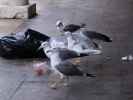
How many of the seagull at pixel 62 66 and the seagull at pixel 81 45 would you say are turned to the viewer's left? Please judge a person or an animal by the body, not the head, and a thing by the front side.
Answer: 2

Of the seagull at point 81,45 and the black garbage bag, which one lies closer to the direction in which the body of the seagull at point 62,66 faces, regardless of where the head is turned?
the black garbage bag

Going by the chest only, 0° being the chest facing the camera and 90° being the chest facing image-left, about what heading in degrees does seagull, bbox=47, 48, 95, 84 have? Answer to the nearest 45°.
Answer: approximately 90°

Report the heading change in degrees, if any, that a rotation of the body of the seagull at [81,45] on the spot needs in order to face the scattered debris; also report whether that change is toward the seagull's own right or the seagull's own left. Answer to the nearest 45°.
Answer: approximately 45° to the seagull's own left

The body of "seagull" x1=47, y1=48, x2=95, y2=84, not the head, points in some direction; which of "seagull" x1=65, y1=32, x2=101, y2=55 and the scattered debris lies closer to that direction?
the scattered debris

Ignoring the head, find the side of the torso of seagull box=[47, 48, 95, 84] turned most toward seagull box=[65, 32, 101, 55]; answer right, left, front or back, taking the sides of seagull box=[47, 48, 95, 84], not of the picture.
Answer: right

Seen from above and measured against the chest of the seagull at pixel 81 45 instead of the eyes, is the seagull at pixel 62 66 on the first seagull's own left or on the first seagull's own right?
on the first seagull's own left

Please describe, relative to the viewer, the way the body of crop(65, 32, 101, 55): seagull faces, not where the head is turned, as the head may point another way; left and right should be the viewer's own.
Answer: facing to the left of the viewer
